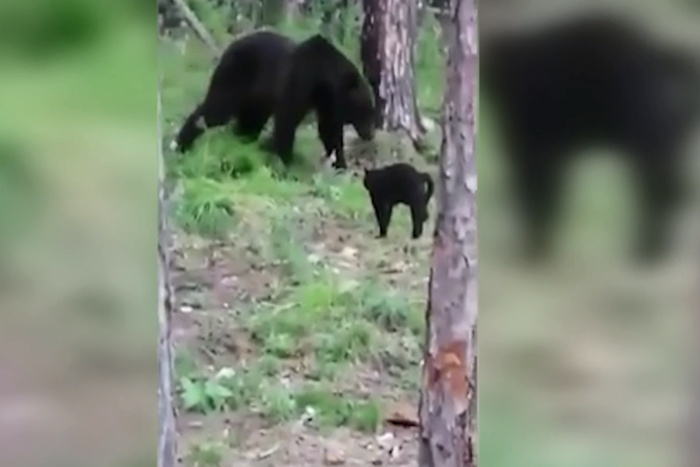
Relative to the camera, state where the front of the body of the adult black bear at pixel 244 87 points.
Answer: to the viewer's right

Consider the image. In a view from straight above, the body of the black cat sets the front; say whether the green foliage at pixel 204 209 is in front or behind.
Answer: in front

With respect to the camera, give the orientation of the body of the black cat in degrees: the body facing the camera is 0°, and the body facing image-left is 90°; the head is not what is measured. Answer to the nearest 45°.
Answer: approximately 90°
